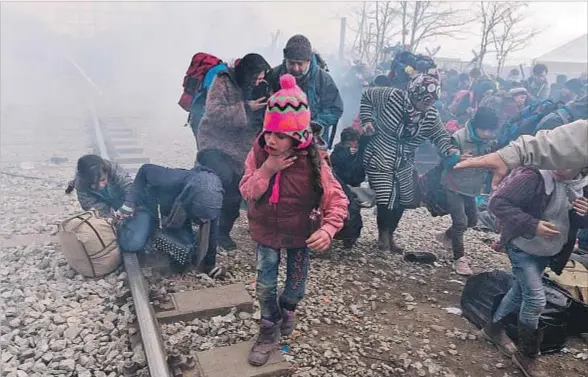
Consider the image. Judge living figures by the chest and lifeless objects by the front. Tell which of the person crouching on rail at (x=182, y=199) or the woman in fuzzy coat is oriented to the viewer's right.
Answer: the woman in fuzzy coat

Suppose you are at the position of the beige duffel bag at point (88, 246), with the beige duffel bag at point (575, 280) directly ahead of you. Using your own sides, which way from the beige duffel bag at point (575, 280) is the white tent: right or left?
left

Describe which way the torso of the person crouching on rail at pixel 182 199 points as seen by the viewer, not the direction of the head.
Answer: to the viewer's left

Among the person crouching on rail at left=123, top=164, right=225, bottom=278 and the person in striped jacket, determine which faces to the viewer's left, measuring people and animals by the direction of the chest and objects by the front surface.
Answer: the person crouching on rail

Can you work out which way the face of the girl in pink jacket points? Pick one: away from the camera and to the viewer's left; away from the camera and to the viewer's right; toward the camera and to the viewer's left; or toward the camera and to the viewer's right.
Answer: toward the camera and to the viewer's left

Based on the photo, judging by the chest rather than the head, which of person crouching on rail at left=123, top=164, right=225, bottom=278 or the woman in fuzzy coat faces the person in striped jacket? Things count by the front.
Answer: the woman in fuzzy coat
